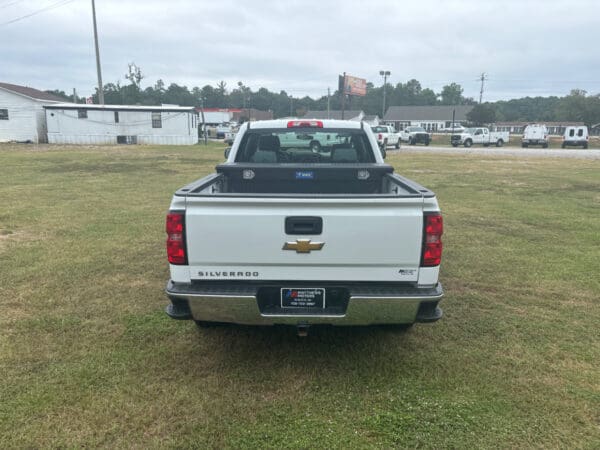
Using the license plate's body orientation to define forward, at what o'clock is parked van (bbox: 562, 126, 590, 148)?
The parked van is roughly at 7 o'clock from the license plate.

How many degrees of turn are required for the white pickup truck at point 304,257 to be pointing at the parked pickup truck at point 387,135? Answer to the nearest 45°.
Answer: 0° — it already faces it

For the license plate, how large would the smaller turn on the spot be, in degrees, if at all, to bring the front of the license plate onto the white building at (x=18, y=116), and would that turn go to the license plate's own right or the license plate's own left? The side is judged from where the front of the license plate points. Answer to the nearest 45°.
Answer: approximately 135° to the license plate's own right

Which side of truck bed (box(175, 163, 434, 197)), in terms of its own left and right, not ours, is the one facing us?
back

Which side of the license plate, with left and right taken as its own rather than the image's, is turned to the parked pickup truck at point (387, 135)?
back

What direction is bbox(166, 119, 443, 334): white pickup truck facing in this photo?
away from the camera

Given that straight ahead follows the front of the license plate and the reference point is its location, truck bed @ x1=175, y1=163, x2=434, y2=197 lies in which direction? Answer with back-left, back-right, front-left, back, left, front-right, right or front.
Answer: back

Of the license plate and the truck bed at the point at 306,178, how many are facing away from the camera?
1

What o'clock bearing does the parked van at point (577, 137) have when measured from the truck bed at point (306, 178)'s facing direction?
The parked van is roughly at 1 o'clock from the truck bed.

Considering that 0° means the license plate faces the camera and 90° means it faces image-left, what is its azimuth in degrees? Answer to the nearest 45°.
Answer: approximately 0°
